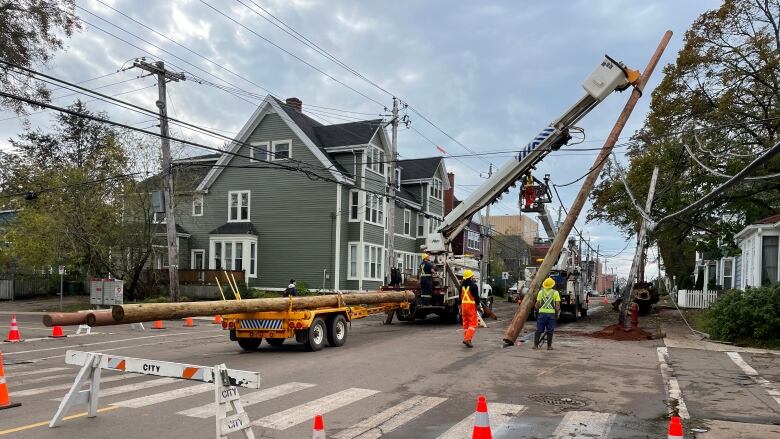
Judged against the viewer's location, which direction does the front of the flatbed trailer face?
facing away from the viewer and to the right of the viewer

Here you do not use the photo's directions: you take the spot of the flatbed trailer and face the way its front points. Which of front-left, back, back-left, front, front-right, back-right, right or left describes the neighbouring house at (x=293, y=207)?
front-left

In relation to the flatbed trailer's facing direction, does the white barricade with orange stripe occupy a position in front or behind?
behind

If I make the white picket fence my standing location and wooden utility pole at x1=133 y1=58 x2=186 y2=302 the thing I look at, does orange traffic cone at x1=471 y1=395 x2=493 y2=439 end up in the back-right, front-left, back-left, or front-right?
front-left

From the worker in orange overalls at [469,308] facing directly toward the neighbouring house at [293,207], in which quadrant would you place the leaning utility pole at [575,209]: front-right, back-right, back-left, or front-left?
back-right
